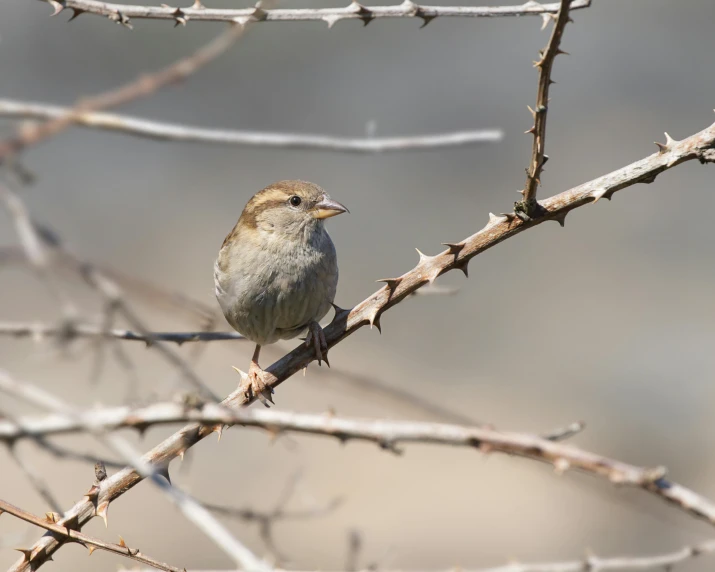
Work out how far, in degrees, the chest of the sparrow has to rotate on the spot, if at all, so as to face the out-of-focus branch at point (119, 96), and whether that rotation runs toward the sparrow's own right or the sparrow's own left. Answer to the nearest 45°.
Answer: approximately 45° to the sparrow's own right

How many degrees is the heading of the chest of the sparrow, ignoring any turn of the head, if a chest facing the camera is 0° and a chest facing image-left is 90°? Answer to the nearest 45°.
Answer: approximately 315°
